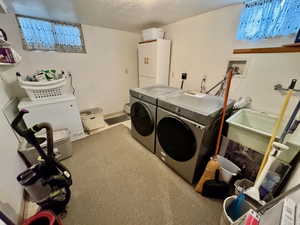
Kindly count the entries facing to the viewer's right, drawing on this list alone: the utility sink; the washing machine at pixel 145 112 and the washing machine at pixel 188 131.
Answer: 0

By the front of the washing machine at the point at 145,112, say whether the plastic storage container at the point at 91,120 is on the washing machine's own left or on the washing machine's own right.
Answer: on the washing machine's own right

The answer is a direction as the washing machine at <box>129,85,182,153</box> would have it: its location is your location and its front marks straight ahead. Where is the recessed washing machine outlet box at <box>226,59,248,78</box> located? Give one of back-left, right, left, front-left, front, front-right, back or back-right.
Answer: back-left

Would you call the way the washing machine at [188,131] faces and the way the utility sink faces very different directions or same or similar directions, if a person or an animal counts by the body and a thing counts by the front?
same or similar directions

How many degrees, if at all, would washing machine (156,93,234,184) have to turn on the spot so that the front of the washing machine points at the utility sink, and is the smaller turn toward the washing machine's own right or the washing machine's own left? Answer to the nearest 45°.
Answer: approximately 135° to the washing machine's own left

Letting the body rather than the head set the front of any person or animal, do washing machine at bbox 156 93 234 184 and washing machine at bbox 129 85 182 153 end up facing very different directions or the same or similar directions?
same or similar directions

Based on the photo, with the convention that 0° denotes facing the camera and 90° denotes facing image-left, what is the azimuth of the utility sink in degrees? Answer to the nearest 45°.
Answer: approximately 45°

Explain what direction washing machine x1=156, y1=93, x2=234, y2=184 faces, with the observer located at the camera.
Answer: facing the viewer and to the left of the viewer

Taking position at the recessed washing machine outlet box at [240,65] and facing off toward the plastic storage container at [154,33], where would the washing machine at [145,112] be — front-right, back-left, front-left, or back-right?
front-left

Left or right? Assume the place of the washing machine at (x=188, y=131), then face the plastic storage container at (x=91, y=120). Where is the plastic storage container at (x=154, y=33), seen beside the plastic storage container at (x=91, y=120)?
right

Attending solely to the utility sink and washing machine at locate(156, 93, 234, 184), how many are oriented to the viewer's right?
0

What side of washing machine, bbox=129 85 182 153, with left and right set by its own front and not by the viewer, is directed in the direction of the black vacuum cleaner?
front

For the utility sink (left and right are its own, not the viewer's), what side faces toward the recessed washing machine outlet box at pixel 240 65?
right

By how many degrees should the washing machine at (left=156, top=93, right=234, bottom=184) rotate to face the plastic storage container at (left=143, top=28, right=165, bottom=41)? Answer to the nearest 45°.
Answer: approximately 90° to its right

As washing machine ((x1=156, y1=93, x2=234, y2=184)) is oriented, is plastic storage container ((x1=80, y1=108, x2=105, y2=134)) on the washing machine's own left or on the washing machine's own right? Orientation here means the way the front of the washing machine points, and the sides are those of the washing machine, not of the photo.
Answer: on the washing machine's own right

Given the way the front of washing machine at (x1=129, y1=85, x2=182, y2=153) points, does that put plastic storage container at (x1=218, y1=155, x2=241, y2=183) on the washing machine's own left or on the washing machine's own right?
on the washing machine's own left

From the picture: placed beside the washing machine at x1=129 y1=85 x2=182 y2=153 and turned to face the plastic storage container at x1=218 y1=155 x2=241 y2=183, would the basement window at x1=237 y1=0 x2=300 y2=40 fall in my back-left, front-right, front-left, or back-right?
front-left
